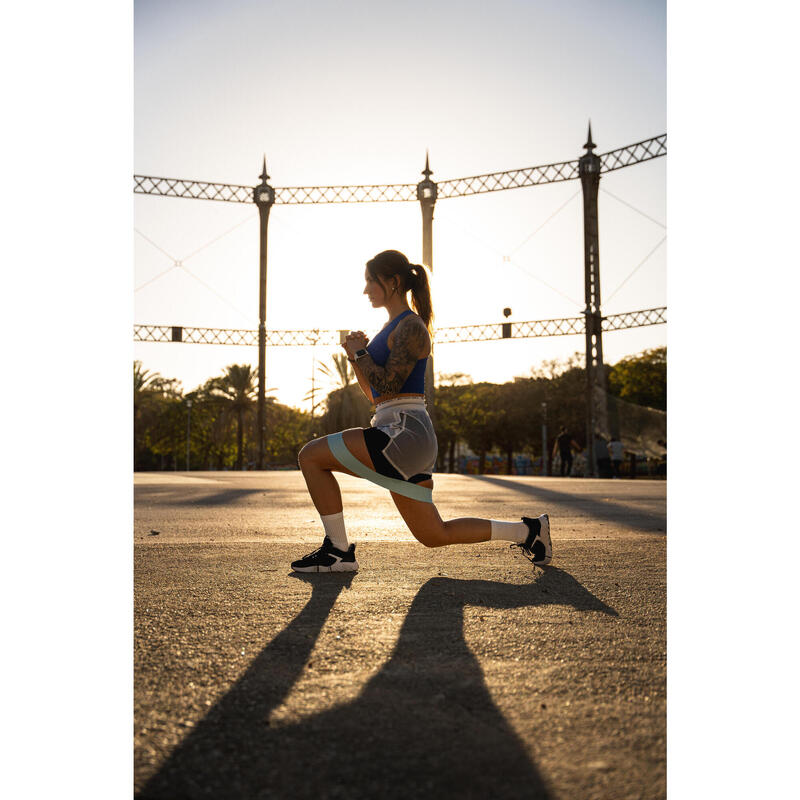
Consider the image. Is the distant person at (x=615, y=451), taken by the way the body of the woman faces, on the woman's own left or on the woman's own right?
on the woman's own right

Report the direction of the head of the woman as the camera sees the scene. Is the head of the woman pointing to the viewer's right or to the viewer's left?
to the viewer's left

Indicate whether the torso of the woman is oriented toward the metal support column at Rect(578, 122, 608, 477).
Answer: no

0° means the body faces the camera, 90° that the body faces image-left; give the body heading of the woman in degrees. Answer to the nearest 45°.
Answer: approximately 90°

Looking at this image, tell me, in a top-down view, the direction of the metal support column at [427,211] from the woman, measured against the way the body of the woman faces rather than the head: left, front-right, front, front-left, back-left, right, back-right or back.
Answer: right

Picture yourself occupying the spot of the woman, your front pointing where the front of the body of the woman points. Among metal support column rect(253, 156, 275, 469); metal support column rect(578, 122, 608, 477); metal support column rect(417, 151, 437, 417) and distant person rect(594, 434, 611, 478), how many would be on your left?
0

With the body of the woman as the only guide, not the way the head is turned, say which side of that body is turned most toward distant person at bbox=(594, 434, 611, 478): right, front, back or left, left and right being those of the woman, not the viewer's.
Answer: right
